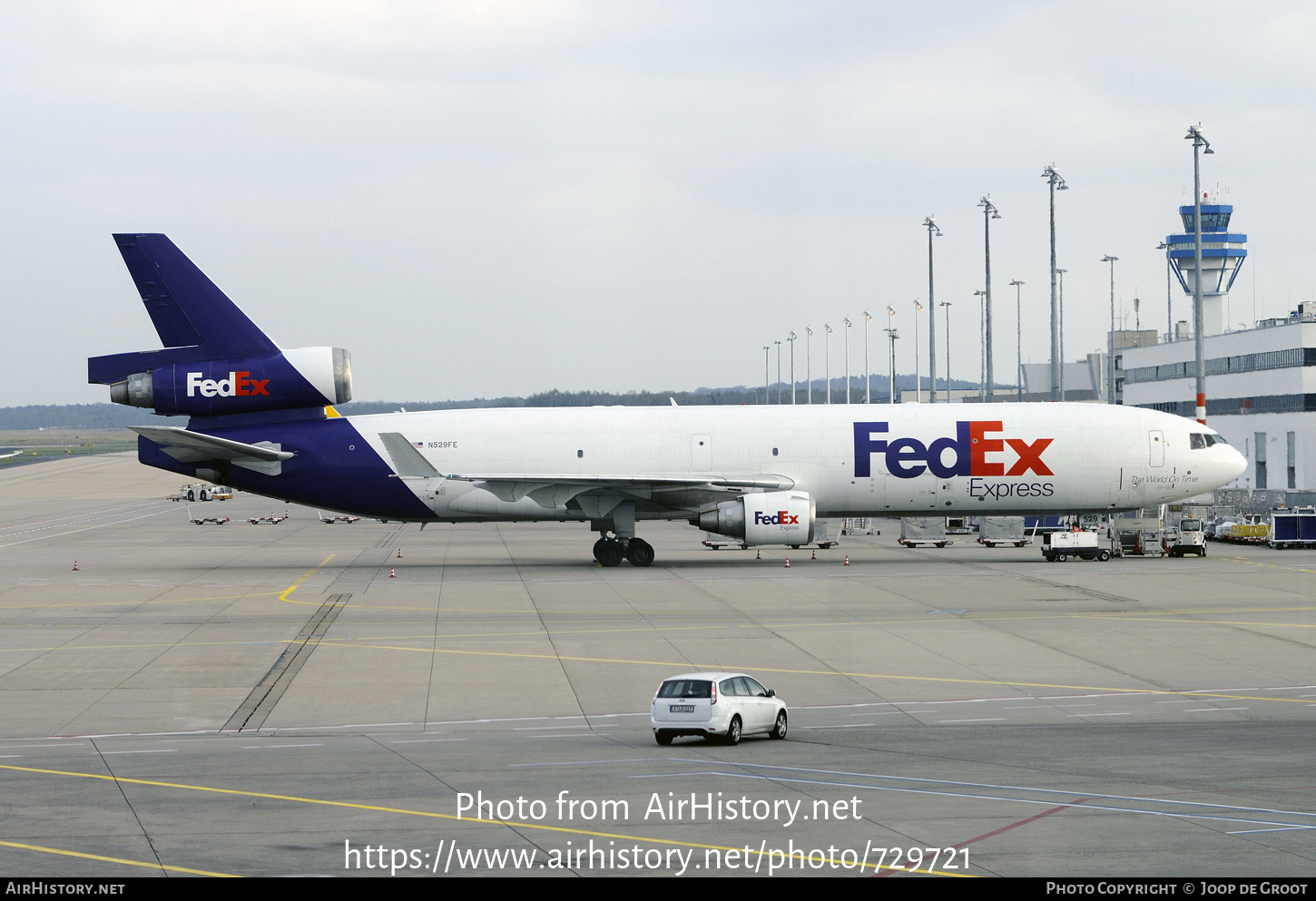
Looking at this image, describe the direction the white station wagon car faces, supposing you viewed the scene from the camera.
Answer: facing away from the viewer and to the right of the viewer
